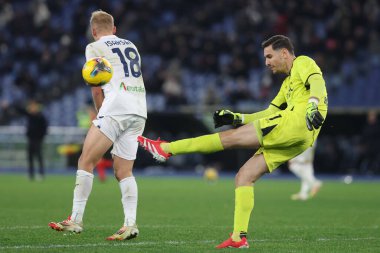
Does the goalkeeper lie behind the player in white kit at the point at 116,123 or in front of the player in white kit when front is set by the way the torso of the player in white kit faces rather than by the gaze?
behind

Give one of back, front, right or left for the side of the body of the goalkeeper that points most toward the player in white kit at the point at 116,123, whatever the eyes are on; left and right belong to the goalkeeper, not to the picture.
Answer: front

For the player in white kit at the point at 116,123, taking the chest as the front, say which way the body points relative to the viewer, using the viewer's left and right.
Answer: facing away from the viewer and to the left of the viewer

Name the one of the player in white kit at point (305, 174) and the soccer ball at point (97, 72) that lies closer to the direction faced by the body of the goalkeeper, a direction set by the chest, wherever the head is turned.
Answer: the soccer ball

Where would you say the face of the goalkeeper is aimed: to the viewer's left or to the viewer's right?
to the viewer's left

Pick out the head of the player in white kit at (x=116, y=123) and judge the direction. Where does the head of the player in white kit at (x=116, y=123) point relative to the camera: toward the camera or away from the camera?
away from the camera

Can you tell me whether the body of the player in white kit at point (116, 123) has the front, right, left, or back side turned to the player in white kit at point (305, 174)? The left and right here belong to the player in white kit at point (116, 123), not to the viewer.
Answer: right

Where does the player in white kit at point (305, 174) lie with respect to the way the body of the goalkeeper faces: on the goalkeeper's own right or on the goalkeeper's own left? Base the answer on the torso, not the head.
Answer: on the goalkeeper's own right

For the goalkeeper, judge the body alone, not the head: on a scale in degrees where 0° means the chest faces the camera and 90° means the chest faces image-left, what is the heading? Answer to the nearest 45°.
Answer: approximately 90°
